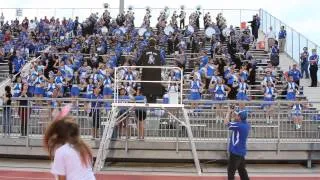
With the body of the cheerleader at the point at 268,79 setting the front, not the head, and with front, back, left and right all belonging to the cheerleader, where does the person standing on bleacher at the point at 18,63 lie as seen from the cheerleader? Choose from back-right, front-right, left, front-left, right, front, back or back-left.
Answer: right

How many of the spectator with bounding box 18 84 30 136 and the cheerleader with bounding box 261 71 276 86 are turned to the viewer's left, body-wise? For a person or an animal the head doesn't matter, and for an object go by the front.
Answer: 0

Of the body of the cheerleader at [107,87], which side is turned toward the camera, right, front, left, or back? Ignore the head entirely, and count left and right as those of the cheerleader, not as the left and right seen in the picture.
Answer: front

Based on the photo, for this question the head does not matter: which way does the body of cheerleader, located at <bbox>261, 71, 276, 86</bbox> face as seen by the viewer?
toward the camera

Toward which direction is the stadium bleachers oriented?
toward the camera

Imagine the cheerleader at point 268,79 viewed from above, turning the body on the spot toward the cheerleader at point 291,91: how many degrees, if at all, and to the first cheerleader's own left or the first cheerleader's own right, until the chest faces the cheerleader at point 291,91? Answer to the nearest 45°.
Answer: approximately 45° to the first cheerleader's own left
